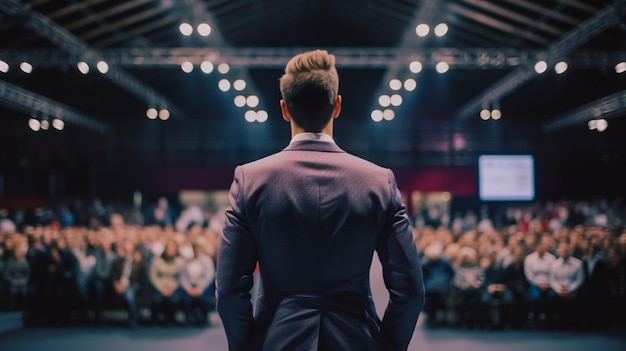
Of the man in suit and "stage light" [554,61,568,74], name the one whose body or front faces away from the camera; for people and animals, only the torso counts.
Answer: the man in suit

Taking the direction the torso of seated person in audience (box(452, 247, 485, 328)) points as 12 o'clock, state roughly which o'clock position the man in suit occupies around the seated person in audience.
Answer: The man in suit is roughly at 12 o'clock from the seated person in audience.

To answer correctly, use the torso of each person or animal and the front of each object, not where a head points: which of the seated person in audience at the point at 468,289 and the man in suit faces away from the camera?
the man in suit

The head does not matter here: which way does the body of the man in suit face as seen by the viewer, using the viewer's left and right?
facing away from the viewer

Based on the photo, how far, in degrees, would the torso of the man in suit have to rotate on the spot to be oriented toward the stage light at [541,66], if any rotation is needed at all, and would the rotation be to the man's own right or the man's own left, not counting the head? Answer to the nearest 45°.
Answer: approximately 45° to the man's own right
